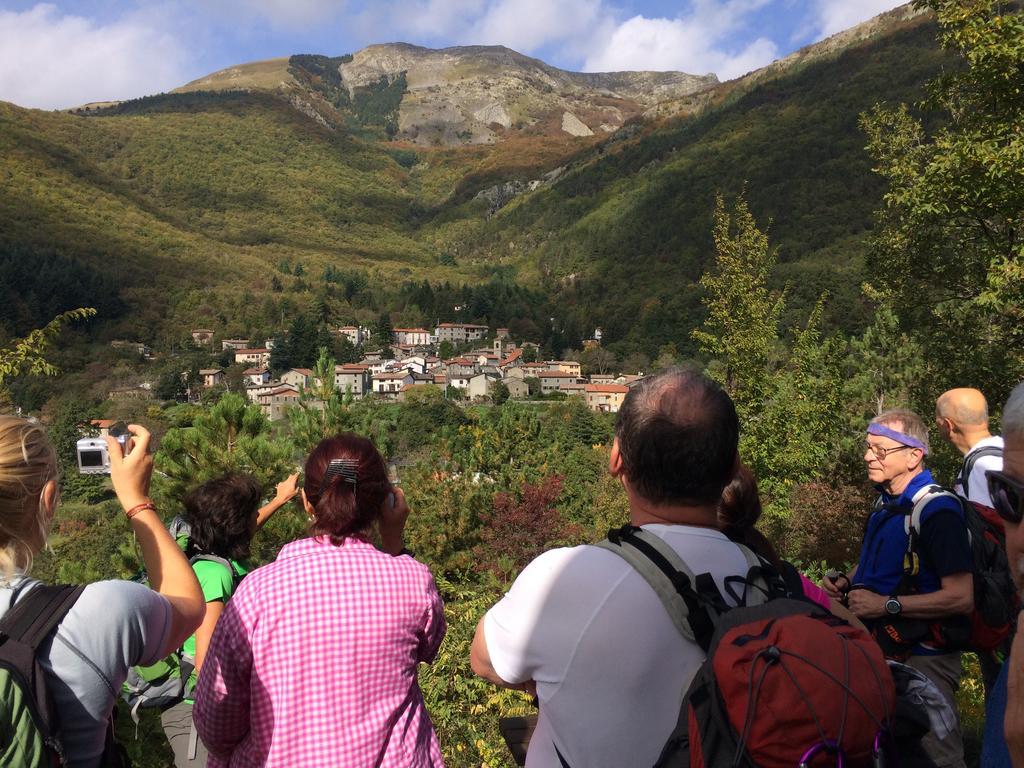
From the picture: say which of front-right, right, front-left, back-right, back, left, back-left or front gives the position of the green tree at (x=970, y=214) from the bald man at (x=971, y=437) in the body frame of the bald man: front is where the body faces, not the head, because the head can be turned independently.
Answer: front-right

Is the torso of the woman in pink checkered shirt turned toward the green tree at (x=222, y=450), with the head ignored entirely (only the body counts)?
yes

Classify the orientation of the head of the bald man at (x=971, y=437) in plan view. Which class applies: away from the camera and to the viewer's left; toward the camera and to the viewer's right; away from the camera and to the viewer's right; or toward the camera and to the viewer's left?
away from the camera and to the viewer's left

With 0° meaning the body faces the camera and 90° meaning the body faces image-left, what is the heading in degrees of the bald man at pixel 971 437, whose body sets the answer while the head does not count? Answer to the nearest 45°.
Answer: approximately 135°

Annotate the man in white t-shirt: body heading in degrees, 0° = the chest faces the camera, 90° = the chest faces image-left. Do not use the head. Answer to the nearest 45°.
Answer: approximately 135°

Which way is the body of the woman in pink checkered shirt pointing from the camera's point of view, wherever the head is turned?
away from the camera

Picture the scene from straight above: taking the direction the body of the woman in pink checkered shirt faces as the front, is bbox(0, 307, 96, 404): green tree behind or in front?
in front

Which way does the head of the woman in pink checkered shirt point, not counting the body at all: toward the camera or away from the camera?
away from the camera
